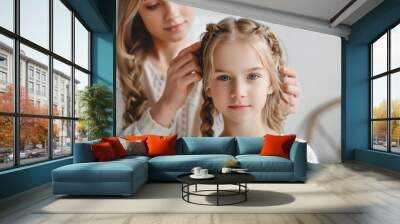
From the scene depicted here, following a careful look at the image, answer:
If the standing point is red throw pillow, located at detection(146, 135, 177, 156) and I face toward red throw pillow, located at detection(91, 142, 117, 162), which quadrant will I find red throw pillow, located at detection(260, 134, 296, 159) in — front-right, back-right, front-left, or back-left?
back-left

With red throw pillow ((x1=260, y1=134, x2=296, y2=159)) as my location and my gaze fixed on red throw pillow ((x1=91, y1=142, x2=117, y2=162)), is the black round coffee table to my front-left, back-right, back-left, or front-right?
front-left

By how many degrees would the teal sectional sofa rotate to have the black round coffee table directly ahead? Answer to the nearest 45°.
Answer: approximately 45° to its left

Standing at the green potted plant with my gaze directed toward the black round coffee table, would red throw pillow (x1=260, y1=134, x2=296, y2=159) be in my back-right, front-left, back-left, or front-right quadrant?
front-left

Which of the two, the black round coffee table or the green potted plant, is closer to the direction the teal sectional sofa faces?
the black round coffee table

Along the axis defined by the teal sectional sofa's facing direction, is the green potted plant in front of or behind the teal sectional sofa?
behind

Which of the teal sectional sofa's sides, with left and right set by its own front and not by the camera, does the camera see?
front
